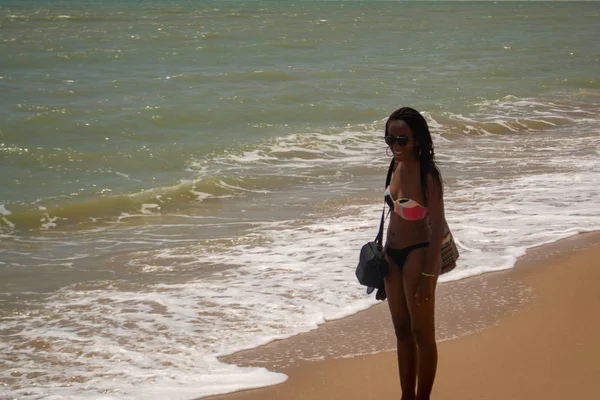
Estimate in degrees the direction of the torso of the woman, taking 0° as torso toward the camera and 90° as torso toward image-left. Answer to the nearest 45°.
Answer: approximately 45°
